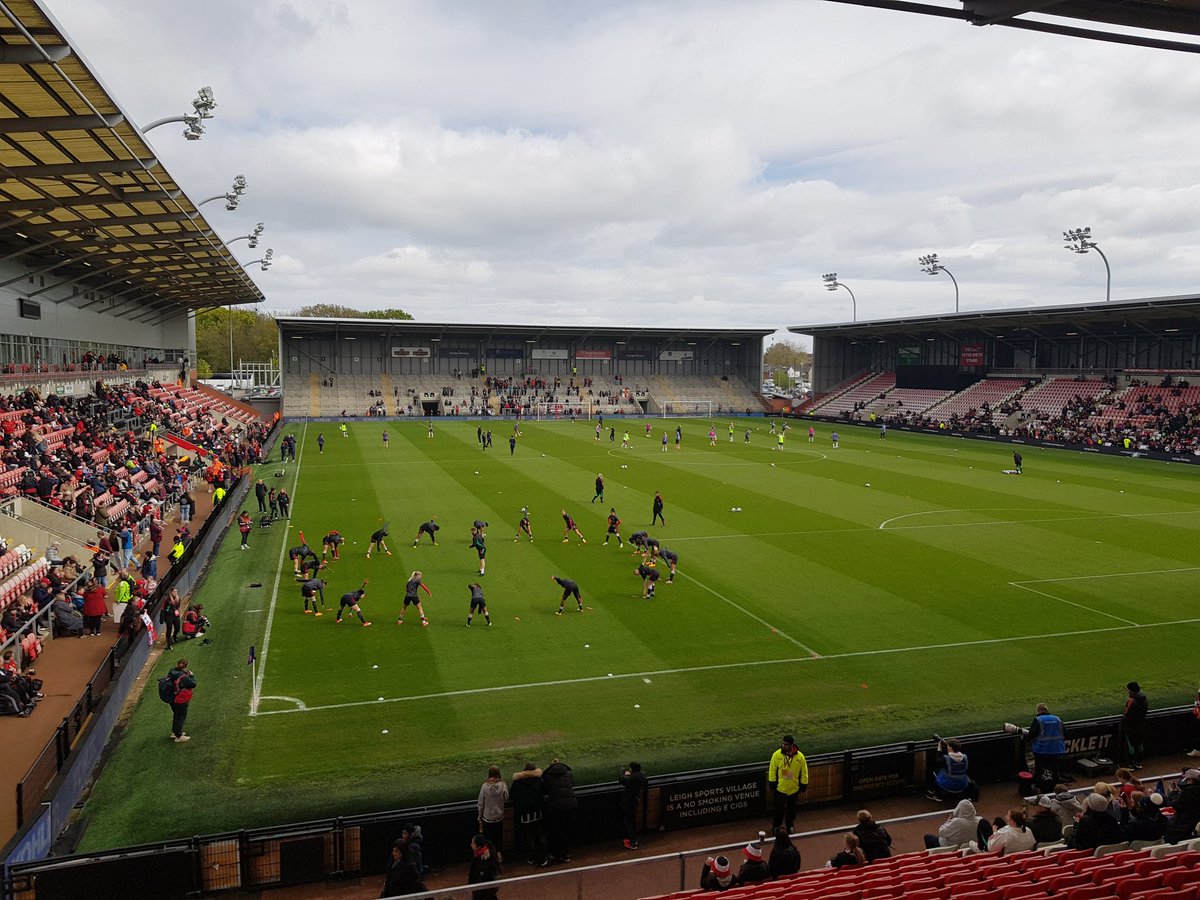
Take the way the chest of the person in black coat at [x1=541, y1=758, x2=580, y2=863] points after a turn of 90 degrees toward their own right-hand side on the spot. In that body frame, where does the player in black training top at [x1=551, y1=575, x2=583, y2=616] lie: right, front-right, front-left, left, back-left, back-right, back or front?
left

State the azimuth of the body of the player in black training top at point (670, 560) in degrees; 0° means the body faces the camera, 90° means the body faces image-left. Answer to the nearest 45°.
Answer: approximately 90°

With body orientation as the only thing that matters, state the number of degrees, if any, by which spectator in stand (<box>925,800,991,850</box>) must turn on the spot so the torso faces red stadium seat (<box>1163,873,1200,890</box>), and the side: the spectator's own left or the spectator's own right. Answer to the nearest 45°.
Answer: approximately 135° to the spectator's own right

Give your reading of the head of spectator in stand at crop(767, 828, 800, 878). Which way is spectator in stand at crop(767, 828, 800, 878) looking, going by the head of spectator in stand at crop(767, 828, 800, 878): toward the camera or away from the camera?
away from the camera

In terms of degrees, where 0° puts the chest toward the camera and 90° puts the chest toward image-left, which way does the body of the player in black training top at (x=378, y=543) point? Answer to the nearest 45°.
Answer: approximately 315°

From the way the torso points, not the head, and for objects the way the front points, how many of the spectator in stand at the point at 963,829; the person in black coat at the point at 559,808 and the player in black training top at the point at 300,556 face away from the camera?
2

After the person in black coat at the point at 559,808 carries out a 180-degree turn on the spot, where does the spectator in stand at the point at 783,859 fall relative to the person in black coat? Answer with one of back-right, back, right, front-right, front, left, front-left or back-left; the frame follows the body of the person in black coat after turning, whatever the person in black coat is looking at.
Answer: front-left

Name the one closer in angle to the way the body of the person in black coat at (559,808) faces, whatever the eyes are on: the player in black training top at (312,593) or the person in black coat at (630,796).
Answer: the player in black training top

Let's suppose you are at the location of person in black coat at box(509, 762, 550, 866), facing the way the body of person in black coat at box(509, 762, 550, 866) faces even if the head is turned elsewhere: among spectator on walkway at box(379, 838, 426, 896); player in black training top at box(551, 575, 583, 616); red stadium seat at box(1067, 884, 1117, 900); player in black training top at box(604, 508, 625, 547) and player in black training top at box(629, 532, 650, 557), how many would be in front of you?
3

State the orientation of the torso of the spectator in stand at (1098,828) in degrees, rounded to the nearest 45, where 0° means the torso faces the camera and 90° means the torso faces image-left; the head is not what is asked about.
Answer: approximately 135°
